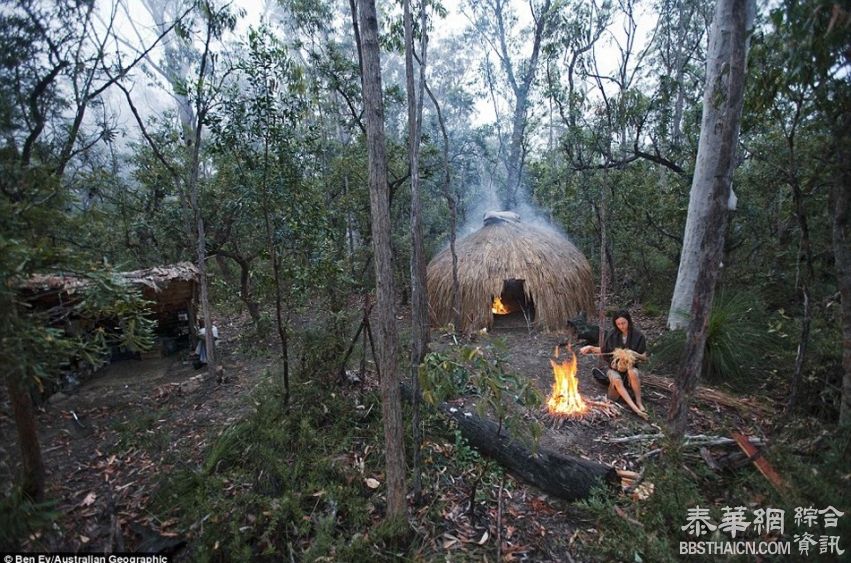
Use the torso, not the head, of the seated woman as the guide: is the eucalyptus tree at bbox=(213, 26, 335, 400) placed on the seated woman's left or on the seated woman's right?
on the seated woman's right

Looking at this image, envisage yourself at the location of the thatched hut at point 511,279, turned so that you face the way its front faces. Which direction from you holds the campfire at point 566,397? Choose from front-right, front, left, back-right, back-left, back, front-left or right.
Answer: front

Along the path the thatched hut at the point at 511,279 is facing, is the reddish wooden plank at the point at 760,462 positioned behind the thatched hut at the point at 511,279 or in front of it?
in front

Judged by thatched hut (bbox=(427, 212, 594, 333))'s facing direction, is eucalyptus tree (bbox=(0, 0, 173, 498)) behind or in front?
in front

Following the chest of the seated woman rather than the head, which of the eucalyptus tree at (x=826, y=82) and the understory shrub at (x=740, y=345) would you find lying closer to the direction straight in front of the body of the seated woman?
the eucalyptus tree

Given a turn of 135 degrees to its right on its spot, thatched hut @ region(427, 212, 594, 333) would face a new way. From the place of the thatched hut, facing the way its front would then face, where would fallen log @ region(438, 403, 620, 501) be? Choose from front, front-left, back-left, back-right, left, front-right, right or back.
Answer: back-left

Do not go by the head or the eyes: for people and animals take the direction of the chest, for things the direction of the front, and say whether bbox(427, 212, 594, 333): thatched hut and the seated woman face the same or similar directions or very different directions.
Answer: same or similar directions

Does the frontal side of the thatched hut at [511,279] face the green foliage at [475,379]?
yes

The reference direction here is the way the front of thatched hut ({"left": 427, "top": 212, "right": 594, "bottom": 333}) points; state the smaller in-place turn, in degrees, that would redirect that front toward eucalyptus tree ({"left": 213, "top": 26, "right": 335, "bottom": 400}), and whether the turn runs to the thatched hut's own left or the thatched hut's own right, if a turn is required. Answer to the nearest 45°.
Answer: approximately 45° to the thatched hut's own right

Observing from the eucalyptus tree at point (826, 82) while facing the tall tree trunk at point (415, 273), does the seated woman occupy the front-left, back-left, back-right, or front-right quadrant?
front-right

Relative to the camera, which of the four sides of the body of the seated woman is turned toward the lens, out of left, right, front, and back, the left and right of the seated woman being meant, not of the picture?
front

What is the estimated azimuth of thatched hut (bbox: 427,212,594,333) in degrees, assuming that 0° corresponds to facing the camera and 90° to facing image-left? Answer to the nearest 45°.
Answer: approximately 0°
